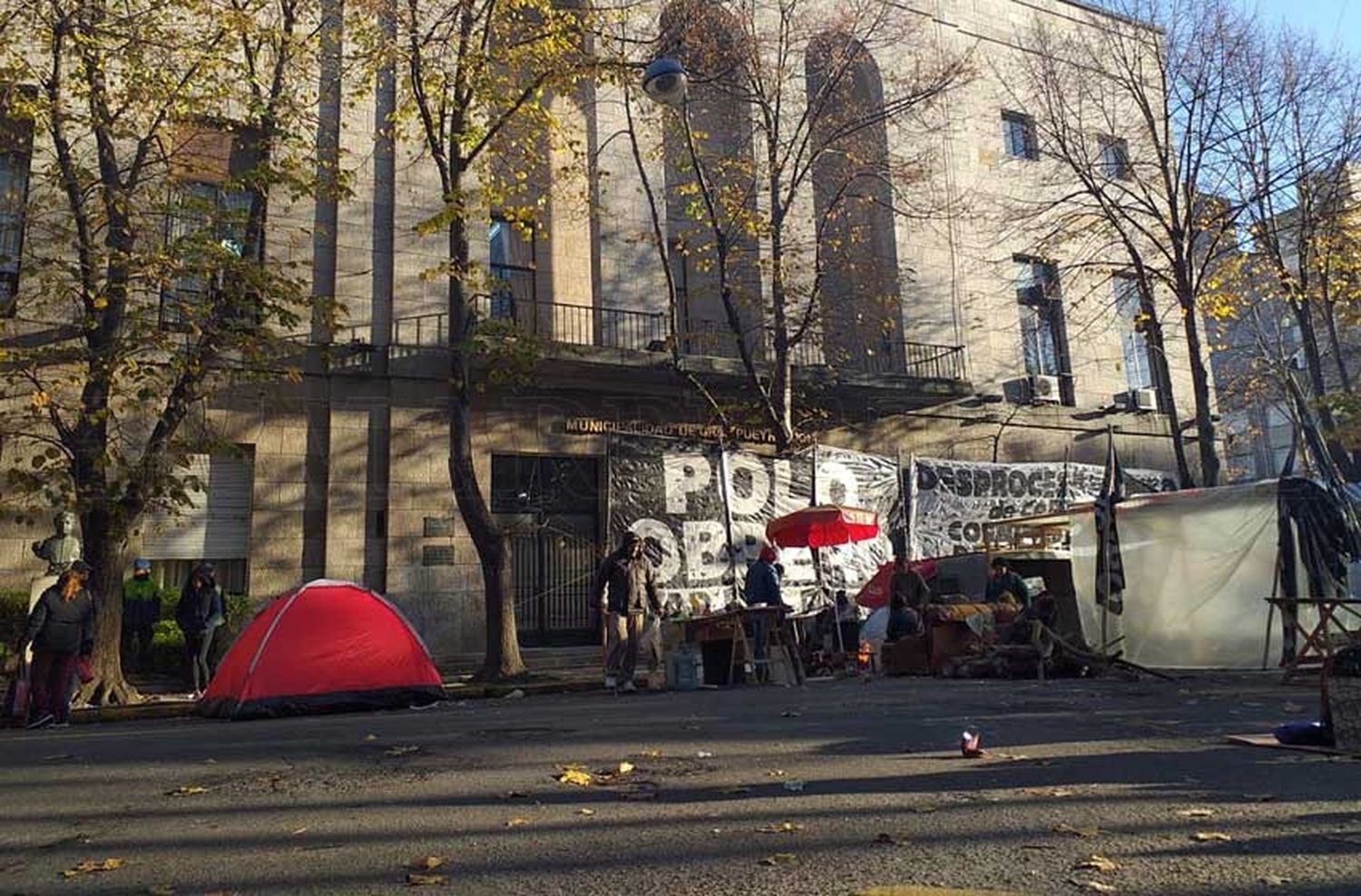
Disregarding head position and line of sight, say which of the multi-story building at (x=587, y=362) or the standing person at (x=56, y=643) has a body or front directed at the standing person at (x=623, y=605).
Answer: the multi-story building

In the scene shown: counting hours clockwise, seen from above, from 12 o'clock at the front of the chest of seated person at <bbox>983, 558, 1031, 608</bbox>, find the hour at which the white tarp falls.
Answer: The white tarp is roughly at 8 o'clock from the seated person.

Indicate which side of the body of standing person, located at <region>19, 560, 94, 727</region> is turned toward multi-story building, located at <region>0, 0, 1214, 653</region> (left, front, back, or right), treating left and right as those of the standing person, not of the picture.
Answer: back

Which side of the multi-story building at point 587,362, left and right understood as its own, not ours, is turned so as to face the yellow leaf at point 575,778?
front

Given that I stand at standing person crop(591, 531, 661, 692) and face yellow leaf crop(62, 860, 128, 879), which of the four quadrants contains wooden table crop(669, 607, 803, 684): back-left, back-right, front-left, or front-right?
back-left

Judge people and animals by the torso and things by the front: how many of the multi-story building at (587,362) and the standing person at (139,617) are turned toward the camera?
2

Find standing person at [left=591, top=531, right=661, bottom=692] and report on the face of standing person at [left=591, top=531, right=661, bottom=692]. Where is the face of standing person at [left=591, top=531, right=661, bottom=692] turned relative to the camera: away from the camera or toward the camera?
toward the camera

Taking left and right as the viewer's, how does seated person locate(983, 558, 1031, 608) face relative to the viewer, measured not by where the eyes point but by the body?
facing the viewer and to the left of the viewer

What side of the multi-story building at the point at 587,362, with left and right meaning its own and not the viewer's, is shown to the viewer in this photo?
front

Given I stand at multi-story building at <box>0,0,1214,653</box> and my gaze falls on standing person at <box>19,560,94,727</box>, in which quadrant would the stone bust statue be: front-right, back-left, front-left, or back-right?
front-right

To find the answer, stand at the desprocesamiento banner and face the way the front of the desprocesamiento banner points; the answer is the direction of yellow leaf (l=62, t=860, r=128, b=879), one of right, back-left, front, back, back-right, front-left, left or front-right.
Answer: front

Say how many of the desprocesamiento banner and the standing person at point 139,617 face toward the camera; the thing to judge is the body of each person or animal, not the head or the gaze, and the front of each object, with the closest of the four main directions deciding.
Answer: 2

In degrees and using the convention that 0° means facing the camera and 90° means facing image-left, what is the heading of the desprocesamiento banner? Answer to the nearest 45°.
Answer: approximately 0°
